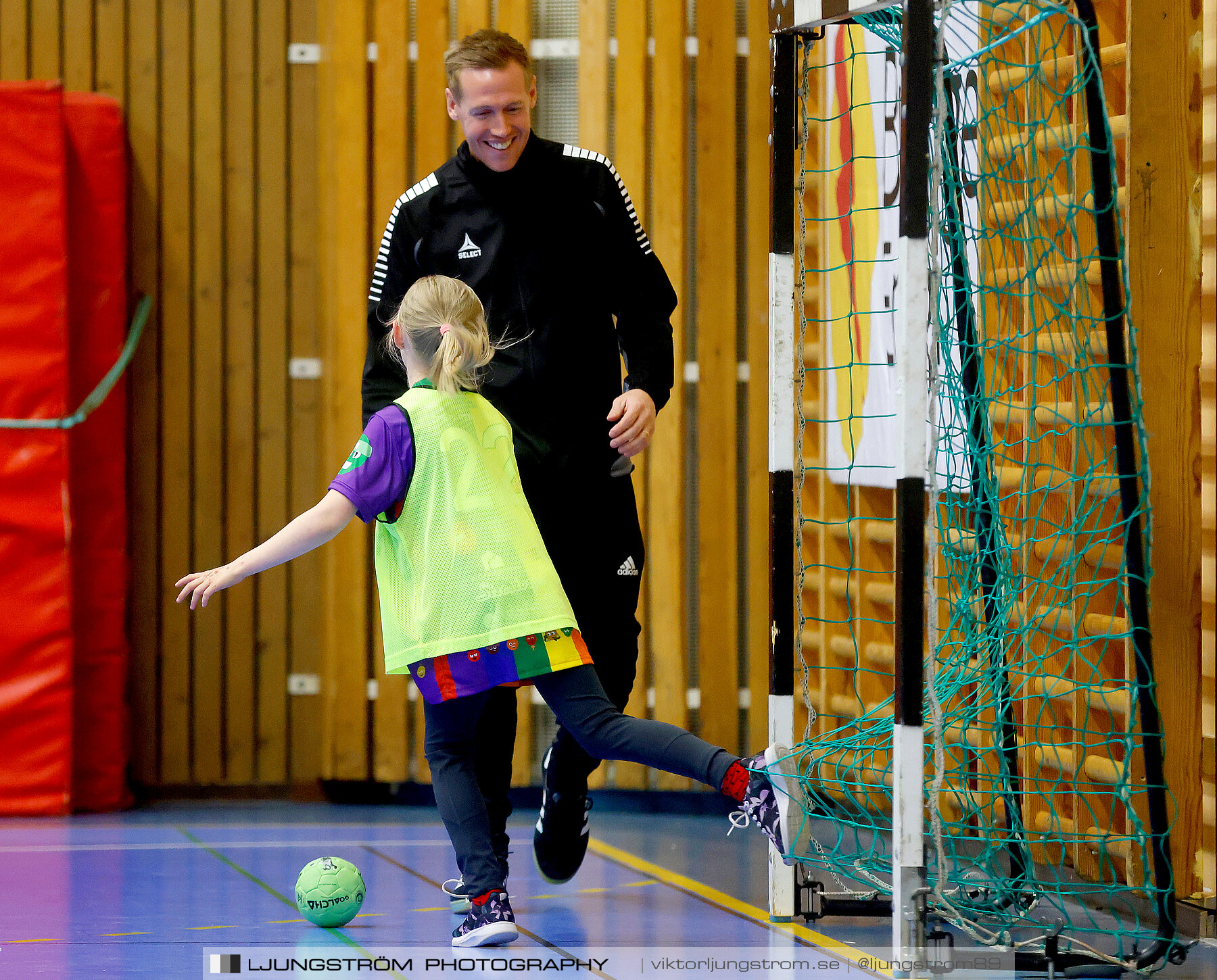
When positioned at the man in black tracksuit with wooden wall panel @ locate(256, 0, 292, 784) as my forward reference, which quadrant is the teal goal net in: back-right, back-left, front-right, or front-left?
back-right

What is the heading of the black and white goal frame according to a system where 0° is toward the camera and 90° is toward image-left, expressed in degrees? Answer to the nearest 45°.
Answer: approximately 90°

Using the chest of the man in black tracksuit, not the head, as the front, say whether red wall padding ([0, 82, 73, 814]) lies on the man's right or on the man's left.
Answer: on the man's right

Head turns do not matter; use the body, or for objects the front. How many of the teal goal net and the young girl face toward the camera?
0

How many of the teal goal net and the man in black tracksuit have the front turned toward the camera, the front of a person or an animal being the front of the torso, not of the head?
1

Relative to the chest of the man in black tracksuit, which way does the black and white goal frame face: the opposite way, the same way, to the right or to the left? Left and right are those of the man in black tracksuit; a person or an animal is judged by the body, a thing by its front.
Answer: to the right

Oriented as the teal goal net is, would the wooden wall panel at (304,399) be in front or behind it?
in front

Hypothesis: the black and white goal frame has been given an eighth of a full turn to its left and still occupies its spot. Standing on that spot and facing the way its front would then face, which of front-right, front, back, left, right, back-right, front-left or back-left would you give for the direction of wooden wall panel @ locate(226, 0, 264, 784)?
right

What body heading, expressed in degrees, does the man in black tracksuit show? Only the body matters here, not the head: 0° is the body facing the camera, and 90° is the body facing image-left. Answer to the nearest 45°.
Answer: approximately 0°

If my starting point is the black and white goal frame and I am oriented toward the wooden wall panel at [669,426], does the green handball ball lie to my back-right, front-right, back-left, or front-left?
front-left

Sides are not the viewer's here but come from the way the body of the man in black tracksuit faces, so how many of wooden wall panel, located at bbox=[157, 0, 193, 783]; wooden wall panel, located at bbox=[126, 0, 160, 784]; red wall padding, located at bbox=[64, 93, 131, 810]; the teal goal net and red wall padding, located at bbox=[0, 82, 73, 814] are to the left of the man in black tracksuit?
1

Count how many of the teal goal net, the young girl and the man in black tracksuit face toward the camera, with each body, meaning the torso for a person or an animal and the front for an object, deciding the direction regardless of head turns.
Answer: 1

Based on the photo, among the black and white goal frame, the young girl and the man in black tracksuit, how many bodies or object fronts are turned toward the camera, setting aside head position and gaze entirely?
1
